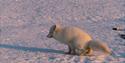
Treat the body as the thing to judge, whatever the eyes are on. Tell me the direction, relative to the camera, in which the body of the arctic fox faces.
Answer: to the viewer's left
